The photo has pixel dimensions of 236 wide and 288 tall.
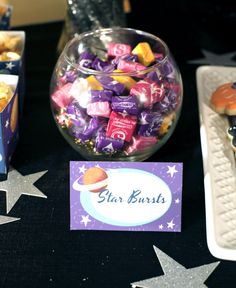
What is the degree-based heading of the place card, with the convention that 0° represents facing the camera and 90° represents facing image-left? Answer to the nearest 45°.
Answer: approximately 0°
